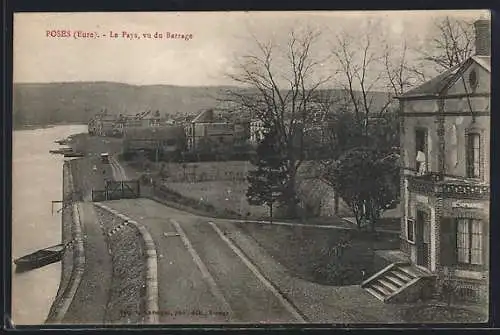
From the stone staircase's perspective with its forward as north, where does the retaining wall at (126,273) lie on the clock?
The retaining wall is roughly at 1 o'clock from the stone staircase.

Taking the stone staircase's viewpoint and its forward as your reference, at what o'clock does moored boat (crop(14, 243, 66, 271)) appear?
The moored boat is roughly at 1 o'clock from the stone staircase.

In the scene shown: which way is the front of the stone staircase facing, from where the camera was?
facing the viewer and to the left of the viewer

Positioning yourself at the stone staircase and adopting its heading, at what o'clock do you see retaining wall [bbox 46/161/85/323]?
The retaining wall is roughly at 1 o'clock from the stone staircase.

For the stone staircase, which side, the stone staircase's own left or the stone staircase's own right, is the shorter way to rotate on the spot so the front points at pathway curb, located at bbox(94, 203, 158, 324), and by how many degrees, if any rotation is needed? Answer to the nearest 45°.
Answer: approximately 45° to the stone staircase's own right
